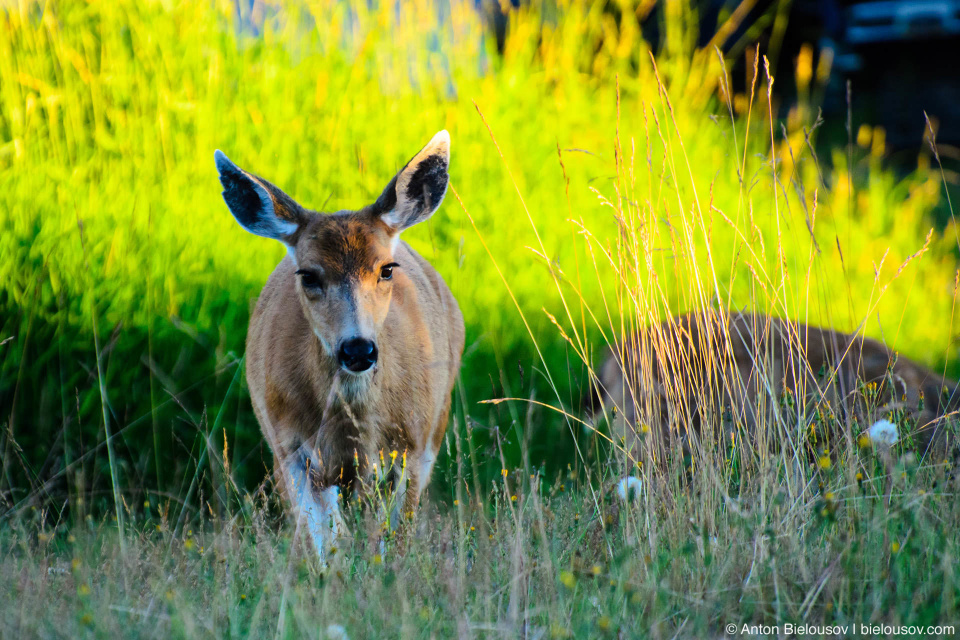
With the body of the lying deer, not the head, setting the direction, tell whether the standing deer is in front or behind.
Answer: behind

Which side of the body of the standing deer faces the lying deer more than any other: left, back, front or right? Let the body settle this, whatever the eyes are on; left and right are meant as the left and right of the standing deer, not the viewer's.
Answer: left

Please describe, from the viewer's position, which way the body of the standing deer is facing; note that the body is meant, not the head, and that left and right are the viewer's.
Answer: facing the viewer

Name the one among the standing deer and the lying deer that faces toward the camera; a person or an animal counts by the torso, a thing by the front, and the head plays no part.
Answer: the standing deer

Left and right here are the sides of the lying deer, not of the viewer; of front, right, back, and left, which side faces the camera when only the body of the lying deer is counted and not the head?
right

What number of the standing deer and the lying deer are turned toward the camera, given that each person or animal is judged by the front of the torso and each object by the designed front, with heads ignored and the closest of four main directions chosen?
1
